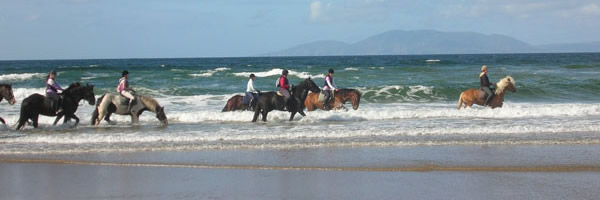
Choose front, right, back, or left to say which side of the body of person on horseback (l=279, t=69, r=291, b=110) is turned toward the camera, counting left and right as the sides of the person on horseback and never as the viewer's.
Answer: right

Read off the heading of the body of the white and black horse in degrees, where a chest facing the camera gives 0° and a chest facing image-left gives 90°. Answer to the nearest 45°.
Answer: approximately 270°

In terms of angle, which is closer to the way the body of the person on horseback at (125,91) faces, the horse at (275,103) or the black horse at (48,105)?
the horse

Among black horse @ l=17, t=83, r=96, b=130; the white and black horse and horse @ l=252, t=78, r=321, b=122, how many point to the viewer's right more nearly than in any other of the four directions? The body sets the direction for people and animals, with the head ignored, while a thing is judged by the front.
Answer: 3

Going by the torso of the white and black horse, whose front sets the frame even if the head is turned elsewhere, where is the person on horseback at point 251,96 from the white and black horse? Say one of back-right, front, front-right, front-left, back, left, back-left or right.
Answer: front

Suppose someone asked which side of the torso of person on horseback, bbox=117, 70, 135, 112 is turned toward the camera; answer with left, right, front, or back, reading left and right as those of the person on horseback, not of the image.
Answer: right

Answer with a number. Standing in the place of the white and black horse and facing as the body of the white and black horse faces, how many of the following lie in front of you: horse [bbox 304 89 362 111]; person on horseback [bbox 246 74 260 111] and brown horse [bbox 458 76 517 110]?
3

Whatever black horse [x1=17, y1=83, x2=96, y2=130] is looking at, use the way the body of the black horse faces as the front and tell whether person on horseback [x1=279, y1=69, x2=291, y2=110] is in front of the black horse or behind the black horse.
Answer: in front

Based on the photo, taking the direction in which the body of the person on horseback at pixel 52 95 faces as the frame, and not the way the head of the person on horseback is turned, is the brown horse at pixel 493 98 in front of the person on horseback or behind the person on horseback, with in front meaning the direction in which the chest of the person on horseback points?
in front

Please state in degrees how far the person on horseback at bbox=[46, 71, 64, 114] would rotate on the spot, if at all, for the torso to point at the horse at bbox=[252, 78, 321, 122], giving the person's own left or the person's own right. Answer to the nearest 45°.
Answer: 0° — they already face it

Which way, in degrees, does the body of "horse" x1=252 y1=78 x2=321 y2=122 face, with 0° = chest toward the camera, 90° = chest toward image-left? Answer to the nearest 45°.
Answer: approximately 270°

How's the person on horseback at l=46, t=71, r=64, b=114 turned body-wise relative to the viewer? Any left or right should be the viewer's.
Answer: facing to the right of the viewer

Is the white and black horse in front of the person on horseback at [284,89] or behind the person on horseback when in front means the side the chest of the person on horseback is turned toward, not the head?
behind

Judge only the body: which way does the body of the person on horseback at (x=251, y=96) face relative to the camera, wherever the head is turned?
to the viewer's right

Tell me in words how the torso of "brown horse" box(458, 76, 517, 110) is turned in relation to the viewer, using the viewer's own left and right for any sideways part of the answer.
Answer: facing to the right of the viewer
